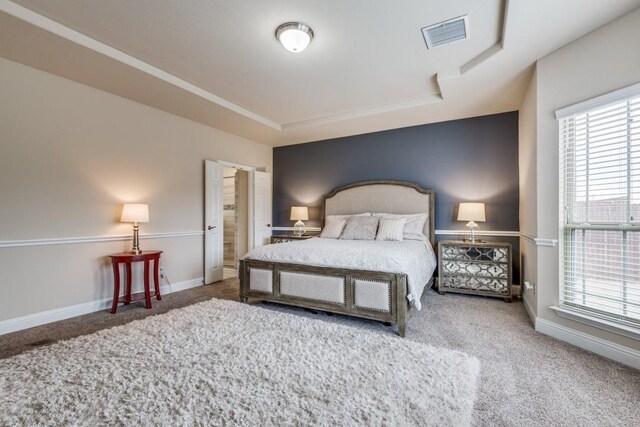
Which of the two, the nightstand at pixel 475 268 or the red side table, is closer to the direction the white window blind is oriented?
the red side table
